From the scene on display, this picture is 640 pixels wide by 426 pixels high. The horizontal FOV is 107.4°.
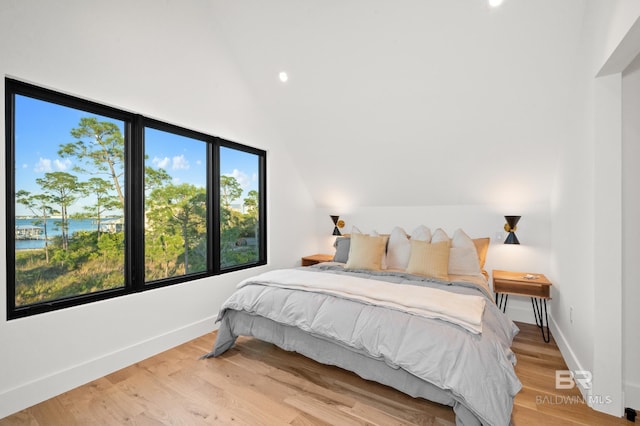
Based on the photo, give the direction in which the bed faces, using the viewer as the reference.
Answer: facing the viewer and to the left of the viewer

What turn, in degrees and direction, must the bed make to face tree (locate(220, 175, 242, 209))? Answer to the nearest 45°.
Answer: approximately 90° to its right

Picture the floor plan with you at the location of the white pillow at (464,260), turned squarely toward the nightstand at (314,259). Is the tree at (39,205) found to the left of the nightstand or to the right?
left

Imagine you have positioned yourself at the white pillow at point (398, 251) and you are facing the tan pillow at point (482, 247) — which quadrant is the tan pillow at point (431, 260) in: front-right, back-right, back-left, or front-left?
front-right

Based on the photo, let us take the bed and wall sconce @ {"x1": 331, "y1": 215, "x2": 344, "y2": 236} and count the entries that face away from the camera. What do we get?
0

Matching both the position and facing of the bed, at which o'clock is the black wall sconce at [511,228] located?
The black wall sconce is roughly at 8 o'clock from the bed.

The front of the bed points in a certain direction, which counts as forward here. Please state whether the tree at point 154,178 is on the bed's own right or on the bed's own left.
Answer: on the bed's own right

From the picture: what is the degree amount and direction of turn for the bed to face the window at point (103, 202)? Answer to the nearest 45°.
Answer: approximately 45° to its right
